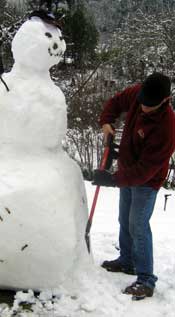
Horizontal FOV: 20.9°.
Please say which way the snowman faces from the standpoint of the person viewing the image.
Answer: facing the viewer and to the right of the viewer

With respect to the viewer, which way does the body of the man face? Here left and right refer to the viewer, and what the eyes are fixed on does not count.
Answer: facing the viewer and to the left of the viewer

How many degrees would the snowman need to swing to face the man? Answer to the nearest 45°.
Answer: approximately 45° to its left

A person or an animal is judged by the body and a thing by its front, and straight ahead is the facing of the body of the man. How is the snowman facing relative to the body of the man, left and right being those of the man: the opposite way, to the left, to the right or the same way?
to the left

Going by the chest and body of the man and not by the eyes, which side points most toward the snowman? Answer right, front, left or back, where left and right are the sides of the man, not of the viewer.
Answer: front

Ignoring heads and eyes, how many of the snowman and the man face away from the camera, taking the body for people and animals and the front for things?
0
